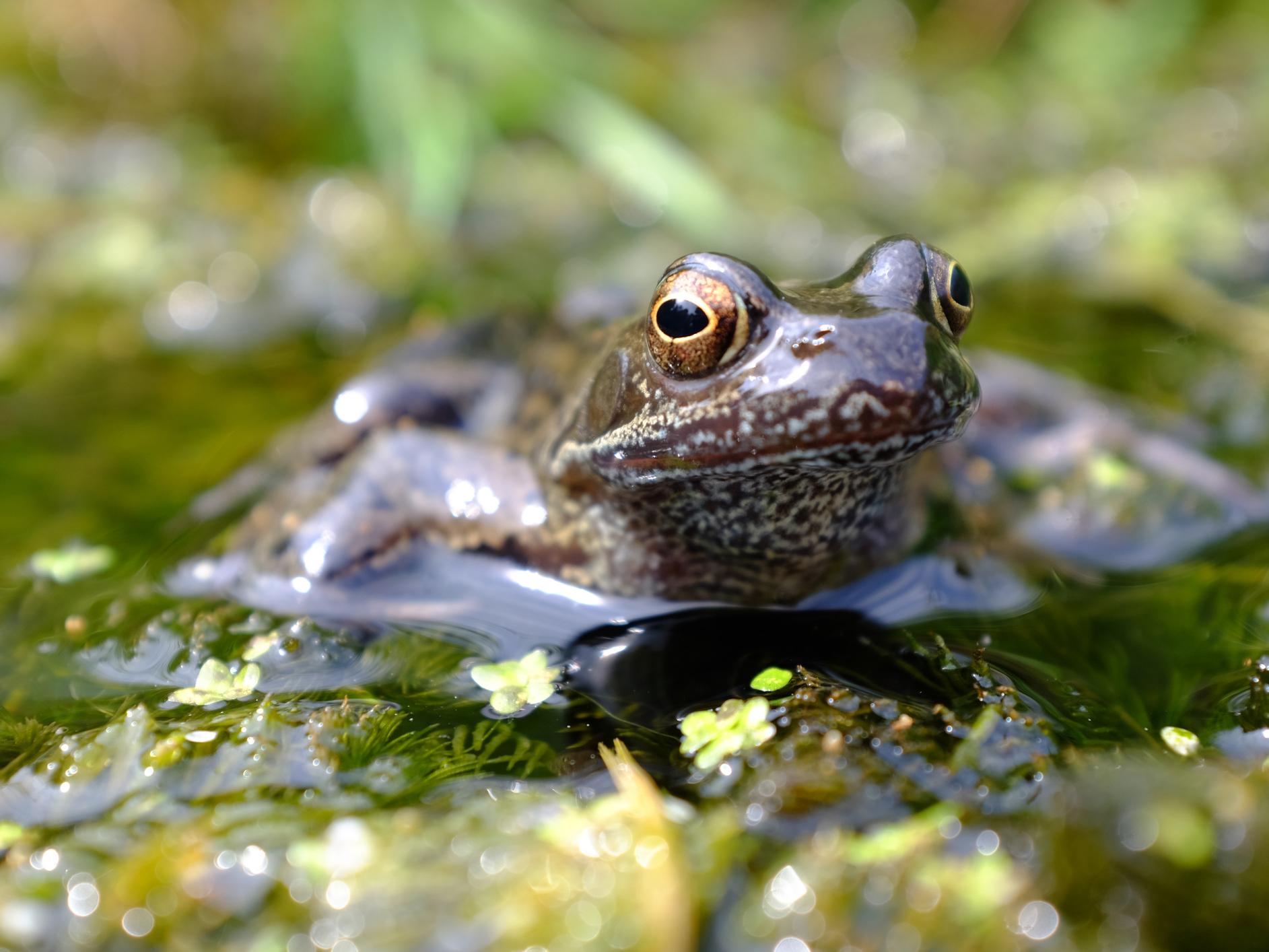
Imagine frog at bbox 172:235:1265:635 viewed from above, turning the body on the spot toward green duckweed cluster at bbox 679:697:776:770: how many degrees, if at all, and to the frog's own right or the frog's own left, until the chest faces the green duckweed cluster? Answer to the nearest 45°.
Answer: approximately 45° to the frog's own right

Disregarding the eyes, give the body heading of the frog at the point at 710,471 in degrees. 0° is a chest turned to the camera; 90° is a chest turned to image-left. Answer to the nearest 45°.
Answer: approximately 315°

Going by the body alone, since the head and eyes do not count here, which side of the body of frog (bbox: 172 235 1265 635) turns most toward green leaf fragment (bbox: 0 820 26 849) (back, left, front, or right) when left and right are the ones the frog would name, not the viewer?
right

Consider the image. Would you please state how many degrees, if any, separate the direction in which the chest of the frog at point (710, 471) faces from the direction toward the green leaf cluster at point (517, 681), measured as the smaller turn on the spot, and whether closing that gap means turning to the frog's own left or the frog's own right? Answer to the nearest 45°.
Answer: approximately 90° to the frog's own right

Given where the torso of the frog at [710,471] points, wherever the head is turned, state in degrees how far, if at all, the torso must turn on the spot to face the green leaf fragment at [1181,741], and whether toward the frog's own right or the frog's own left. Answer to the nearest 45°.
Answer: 0° — it already faces it
